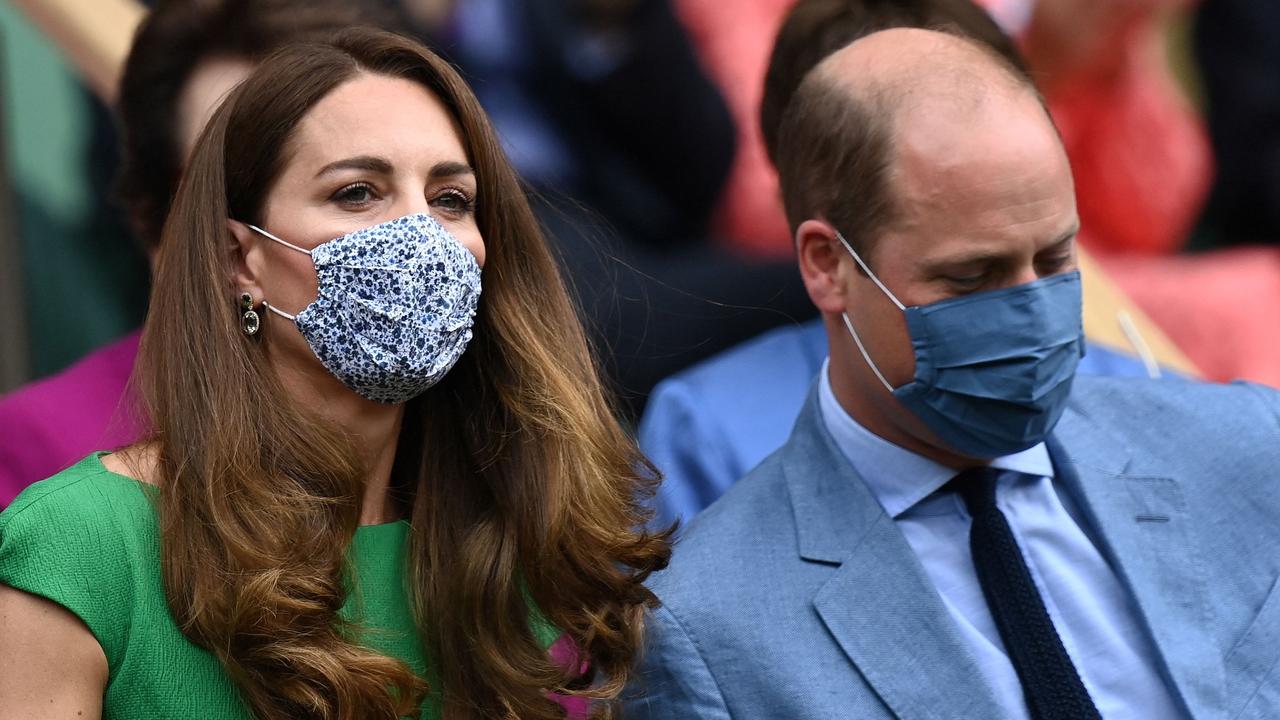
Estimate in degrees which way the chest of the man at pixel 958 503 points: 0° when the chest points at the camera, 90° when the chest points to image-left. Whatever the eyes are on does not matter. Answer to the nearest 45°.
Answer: approximately 315°

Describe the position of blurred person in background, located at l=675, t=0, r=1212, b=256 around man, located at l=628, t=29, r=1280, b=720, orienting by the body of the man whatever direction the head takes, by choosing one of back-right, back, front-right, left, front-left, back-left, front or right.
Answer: back-left

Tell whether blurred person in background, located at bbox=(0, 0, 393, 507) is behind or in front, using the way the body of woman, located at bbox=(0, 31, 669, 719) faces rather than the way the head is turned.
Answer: behind

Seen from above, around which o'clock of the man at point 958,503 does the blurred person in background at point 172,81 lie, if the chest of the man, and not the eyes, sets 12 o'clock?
The blurred person in background is roughly at 5 o'clock from the man.

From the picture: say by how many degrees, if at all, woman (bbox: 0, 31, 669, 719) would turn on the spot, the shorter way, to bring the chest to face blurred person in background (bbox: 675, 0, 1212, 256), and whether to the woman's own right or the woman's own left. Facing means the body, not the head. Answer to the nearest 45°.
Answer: approximately 90° to the woman's own left

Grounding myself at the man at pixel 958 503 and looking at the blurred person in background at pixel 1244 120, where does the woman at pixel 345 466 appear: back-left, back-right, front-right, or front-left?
back-left

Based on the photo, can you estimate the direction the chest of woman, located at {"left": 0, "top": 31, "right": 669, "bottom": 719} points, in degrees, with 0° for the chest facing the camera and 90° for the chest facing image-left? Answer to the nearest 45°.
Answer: approximately 315°

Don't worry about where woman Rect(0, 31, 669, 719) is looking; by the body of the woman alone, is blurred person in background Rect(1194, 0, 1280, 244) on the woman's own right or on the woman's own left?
on the woman's own left
